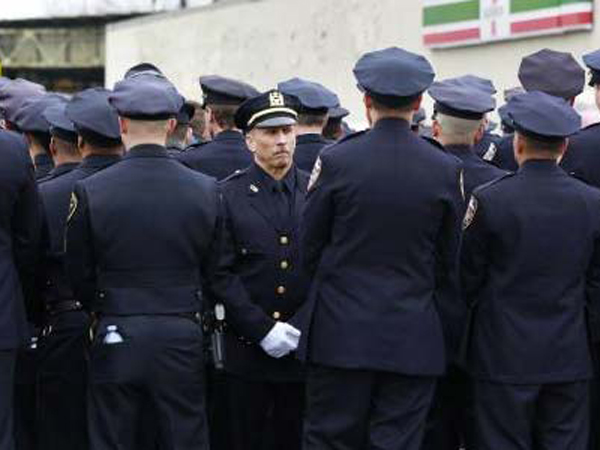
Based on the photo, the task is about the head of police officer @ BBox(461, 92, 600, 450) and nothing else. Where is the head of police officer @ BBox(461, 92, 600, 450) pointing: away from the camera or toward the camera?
away from the camera

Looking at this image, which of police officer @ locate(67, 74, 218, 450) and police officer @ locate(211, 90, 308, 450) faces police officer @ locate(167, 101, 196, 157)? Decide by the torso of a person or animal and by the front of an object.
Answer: police officer @ locate(67, 74, 218, 450)

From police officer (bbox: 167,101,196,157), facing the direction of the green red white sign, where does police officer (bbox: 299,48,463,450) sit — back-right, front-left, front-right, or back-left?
back-right

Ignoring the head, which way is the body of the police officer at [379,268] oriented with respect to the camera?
away from the camera

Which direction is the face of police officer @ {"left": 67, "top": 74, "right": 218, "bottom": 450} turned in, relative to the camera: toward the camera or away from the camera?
away from the camera

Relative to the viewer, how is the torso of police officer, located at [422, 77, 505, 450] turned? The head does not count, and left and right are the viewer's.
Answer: facing away from the viewer

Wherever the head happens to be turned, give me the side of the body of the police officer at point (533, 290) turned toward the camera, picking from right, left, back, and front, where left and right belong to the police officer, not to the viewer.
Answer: back

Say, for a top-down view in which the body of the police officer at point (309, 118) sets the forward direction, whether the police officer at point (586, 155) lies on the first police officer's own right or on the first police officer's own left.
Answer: on the first police officer's own right

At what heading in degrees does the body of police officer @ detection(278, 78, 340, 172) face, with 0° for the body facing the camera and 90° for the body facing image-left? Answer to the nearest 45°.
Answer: approximately 180°

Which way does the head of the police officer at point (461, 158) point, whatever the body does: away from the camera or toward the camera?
away from the camera

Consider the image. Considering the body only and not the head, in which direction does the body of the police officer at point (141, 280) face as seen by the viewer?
away from the camera

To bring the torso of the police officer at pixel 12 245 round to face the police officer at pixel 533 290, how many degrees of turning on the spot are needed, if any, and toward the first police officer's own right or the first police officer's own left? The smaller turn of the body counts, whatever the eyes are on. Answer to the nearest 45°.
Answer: approximately 90° to the first police officer's own right

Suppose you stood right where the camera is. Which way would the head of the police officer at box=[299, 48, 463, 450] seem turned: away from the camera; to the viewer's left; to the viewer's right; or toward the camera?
away from the camera

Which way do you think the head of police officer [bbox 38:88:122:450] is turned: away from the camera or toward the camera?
away from the camera

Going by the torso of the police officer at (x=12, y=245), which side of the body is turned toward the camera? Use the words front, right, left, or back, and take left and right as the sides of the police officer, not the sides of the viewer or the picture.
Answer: back

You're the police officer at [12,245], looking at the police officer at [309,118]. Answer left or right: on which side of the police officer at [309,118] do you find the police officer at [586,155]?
right
